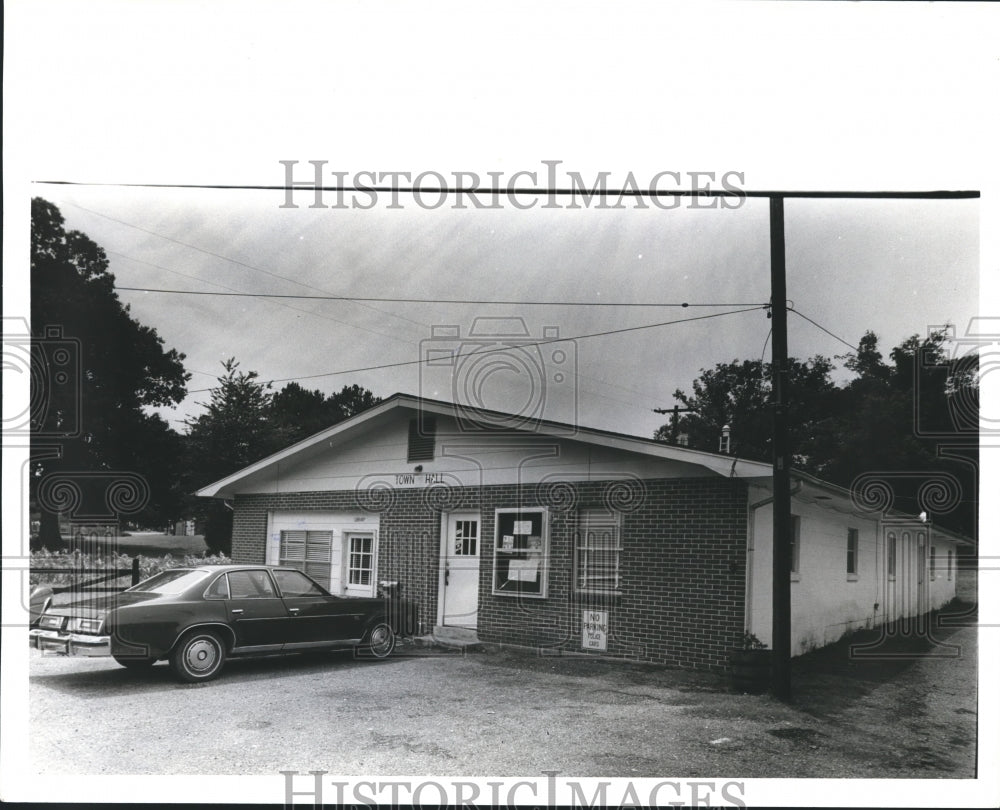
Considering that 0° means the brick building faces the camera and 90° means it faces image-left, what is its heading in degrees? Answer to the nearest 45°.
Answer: approximately 45°
